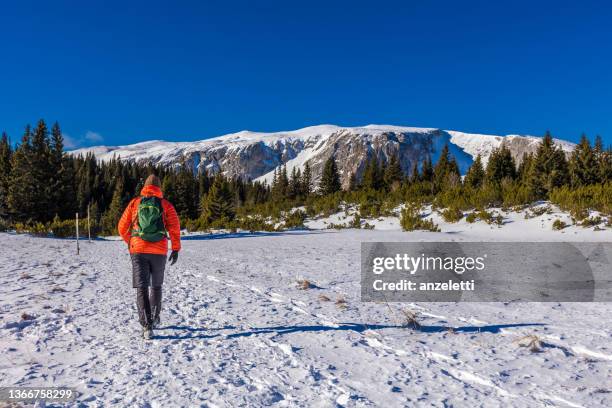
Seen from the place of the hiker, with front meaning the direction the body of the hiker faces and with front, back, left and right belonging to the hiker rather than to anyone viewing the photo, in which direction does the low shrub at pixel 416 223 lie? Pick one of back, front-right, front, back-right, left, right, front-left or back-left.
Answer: front-right

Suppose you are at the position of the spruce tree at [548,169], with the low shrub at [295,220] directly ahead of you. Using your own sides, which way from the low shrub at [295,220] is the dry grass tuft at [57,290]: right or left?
left

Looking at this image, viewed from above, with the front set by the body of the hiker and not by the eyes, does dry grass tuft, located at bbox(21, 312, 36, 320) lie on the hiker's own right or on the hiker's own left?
on the hiker's own left

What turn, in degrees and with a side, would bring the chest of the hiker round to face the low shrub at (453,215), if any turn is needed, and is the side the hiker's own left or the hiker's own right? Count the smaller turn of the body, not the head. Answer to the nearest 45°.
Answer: approximately 45° to the hiker's own right

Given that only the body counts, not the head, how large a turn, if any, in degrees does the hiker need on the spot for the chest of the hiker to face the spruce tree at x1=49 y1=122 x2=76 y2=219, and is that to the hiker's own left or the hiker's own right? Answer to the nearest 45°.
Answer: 0° — they already face it

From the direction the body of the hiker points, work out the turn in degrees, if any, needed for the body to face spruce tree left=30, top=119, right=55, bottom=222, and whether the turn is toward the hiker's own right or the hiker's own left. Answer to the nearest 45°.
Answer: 0° — they already face it

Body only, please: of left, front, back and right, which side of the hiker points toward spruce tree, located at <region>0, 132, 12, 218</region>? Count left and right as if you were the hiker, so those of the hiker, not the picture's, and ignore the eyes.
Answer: front

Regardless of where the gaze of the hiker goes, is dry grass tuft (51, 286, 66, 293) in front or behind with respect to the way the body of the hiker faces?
in front

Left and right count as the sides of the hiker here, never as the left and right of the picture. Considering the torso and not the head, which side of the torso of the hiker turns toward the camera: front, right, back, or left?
back

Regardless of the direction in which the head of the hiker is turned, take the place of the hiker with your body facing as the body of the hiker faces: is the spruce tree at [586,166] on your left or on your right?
on your right

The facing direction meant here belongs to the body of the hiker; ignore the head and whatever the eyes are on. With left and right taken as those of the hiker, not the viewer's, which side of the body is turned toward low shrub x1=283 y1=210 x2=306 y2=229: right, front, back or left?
front

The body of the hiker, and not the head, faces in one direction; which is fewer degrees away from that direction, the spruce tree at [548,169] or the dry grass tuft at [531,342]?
the spruce tree

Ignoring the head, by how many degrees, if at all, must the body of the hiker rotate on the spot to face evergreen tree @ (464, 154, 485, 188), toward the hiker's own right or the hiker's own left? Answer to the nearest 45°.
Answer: approximately 45° to the hiker's own right
